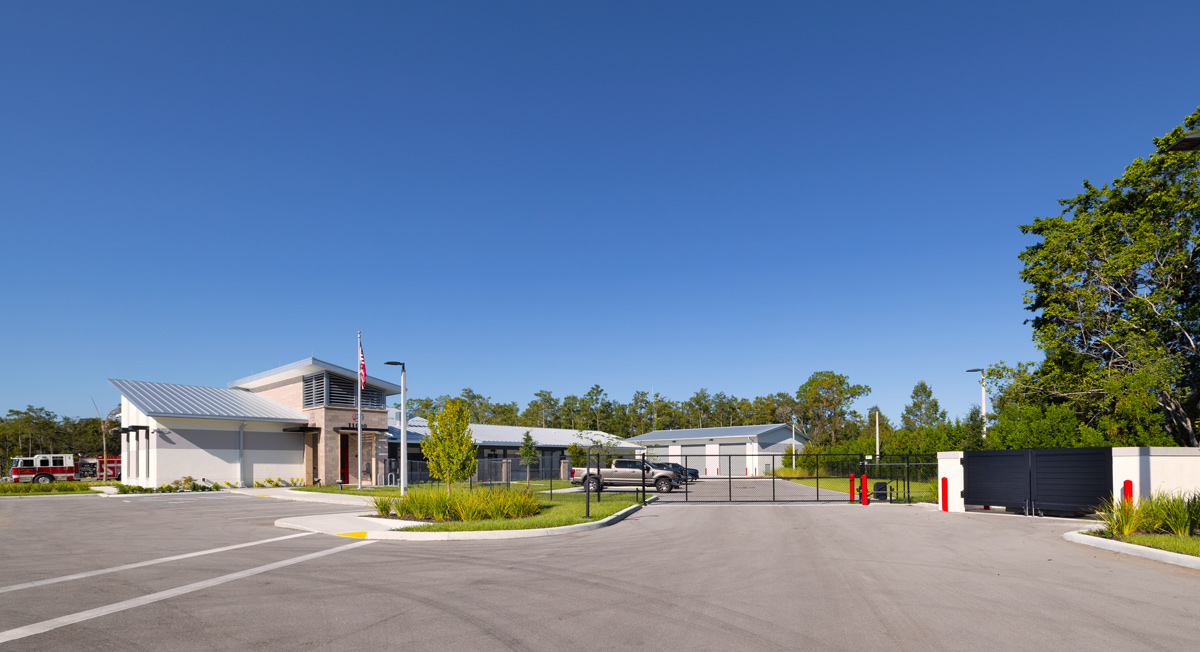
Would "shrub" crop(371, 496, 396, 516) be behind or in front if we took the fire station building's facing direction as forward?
in front

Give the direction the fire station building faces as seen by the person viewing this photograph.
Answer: facing the viewer and to the right of the viewer

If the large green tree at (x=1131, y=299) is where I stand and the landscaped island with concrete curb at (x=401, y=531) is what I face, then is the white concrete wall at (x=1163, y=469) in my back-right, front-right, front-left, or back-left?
front-left

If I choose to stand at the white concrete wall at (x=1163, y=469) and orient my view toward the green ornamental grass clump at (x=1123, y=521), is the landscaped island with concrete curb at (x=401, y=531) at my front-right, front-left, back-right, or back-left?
front-right

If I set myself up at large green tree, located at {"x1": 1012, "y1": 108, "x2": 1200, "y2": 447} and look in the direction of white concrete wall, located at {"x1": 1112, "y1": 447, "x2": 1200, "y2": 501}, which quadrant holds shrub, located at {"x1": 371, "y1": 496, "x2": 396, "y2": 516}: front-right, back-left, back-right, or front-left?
front-right

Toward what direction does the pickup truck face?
to the viewer's right

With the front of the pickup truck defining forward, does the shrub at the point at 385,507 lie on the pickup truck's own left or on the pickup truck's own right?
on the pickup truck's own right
